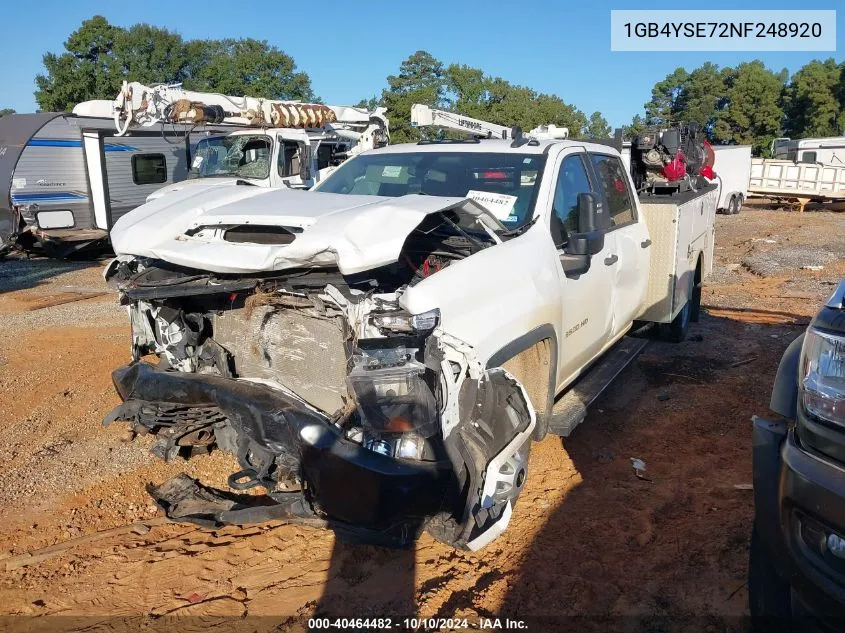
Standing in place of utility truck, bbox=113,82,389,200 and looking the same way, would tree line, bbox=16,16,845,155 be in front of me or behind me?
behind

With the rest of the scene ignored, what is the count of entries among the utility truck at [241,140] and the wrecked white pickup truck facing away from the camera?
0

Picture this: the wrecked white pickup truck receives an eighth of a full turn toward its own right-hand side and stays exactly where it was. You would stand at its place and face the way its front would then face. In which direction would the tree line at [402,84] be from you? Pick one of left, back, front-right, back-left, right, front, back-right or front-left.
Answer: right

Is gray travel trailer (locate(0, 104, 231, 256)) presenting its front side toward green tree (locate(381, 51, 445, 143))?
no

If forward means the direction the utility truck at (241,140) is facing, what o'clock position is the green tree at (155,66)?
The green tree is roughly at 4 o'clock from the utility truck.

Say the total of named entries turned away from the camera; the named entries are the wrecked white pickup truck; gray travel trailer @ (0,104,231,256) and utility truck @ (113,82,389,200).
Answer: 0

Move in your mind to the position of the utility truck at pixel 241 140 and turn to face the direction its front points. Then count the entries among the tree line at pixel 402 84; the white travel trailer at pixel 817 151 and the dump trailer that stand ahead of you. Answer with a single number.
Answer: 0

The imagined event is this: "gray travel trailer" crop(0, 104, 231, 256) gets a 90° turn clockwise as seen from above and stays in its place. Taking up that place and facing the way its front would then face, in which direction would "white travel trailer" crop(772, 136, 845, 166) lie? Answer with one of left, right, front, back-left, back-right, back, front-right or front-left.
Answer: back-right

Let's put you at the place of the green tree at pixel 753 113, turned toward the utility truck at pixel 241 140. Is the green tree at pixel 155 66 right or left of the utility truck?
right

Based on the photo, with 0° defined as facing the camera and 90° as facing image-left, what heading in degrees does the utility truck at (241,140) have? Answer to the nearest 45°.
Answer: approximately 45°

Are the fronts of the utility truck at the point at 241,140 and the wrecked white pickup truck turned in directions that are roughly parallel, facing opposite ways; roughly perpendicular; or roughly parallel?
roughly parallel

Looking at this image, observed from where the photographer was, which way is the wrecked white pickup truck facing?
facing the viewer and to the left of the viewer

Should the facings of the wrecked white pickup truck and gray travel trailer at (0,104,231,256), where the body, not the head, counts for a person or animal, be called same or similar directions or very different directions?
same or similar directions

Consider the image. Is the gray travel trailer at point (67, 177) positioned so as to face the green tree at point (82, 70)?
no

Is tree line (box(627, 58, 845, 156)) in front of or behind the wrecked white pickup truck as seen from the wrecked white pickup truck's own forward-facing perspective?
behind

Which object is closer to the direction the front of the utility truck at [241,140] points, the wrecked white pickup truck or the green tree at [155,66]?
the wrecked white pickup truck

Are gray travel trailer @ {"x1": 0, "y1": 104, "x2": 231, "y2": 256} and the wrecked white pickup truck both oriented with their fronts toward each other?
no

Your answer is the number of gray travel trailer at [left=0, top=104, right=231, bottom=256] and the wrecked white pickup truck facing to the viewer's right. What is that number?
0

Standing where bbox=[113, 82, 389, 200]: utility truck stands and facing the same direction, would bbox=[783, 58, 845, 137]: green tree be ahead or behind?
behind
